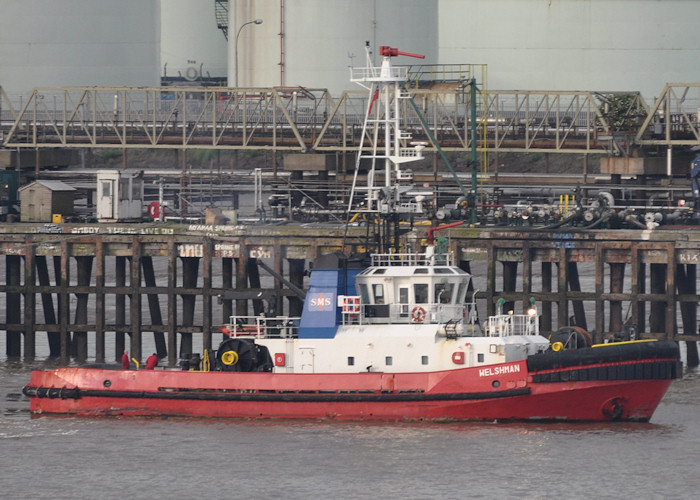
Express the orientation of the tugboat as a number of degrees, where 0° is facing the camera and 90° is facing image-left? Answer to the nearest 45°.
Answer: approximately 270°

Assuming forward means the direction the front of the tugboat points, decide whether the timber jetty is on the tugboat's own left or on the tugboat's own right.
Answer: on the tugboat's own left
